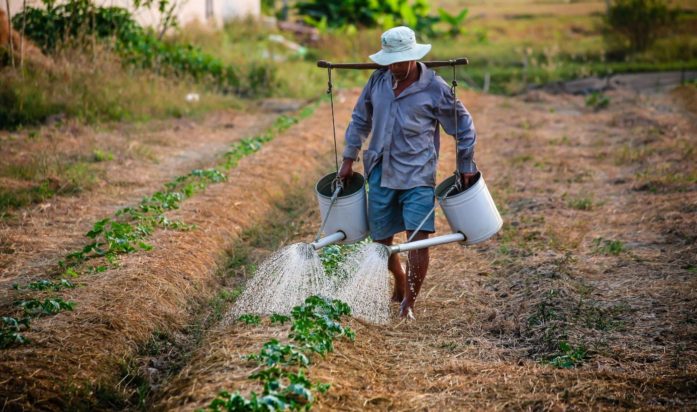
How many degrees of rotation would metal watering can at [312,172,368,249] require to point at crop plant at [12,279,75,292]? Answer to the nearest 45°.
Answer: approximately 45° to its right

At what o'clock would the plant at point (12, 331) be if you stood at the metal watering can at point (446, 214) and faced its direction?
The plant is roughly at 1 o'clock from the metal watering can.

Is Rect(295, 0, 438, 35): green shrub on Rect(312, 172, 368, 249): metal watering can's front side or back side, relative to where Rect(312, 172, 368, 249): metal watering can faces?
on the back side

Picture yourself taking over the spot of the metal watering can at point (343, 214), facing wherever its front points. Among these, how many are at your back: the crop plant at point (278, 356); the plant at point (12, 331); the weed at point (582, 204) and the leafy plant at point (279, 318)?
1

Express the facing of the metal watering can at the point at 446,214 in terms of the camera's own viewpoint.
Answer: facing the viewer and to the left of the viewer

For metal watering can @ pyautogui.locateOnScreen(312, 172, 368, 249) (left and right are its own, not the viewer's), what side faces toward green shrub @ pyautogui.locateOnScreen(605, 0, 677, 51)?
back

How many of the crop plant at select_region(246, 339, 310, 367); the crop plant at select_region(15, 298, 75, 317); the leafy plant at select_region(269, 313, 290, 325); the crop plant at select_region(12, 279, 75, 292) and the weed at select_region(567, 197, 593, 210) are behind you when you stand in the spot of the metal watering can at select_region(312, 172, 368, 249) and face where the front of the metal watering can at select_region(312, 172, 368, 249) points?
1

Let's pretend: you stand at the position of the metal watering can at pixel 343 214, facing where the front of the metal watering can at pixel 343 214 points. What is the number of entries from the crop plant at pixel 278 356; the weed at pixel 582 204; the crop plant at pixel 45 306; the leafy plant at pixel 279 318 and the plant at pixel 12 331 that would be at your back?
1

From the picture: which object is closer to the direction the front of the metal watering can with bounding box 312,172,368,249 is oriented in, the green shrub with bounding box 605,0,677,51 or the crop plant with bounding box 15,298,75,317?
the crop plant

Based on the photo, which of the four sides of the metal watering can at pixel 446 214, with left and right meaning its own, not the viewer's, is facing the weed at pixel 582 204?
back

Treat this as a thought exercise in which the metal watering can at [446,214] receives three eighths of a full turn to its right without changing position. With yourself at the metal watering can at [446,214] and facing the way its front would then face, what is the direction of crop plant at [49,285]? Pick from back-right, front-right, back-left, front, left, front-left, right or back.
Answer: left

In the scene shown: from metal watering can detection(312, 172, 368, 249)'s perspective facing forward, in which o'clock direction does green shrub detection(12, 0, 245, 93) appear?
The green shrub is roughly at 4 o'clock from the metal watering can.
